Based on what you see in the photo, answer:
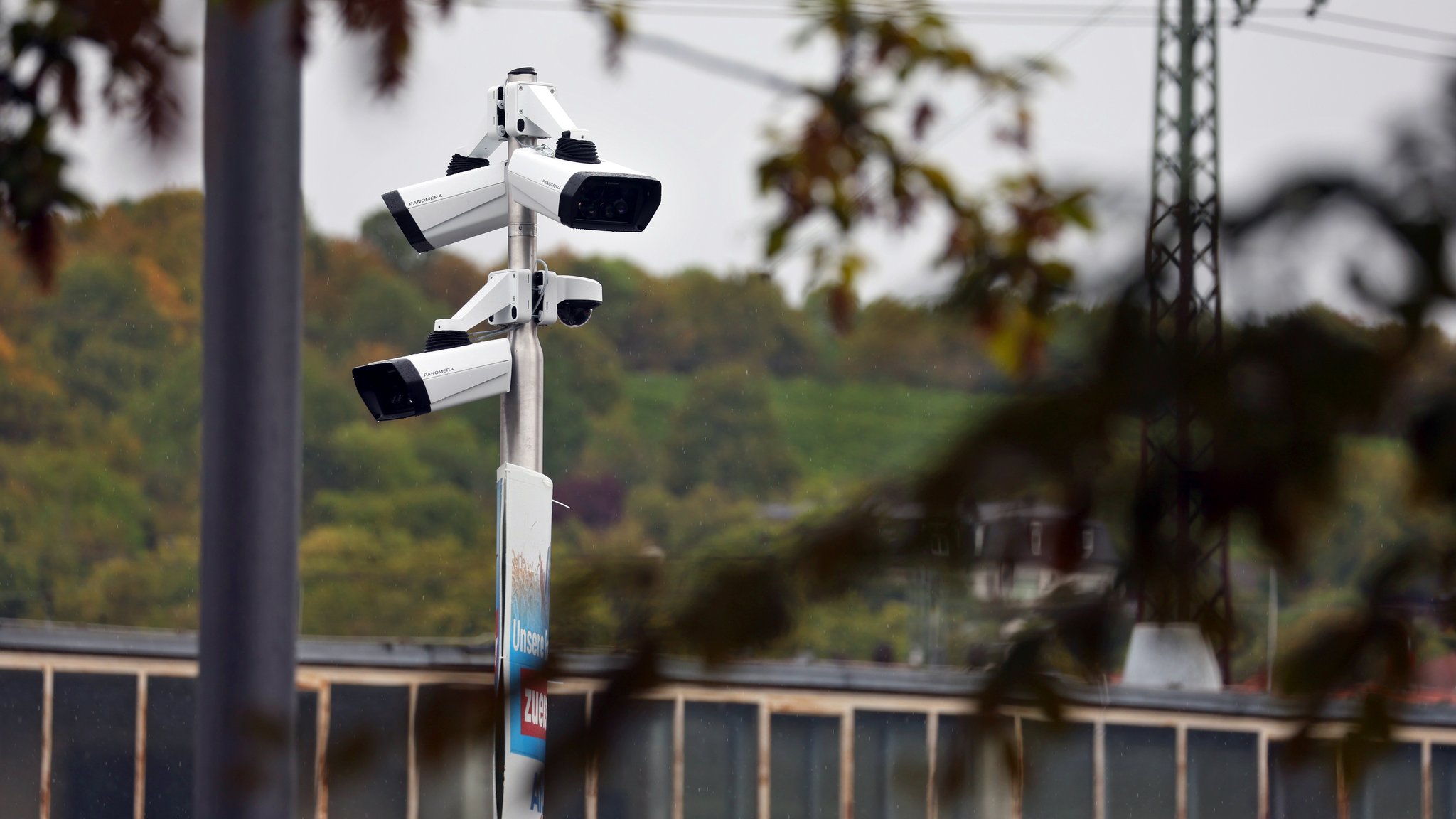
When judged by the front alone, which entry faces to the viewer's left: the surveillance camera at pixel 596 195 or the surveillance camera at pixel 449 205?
the surveillance camera at pixel 449 205

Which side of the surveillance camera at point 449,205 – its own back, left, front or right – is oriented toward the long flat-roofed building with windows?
right

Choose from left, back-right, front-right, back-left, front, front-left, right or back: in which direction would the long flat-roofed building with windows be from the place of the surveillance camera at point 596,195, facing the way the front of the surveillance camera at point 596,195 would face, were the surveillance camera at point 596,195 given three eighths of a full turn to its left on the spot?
front

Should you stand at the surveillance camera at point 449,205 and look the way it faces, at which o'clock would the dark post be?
The dark post is roughly at 9 o'clock from the surveillance camera.

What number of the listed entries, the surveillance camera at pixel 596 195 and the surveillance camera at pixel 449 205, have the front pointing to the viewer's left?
1

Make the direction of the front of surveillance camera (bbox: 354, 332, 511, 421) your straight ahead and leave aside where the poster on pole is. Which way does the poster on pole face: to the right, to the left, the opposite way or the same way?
to the left

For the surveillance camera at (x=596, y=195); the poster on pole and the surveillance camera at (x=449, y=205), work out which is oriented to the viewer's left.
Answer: the surveillance camera at (x=449, y=205)

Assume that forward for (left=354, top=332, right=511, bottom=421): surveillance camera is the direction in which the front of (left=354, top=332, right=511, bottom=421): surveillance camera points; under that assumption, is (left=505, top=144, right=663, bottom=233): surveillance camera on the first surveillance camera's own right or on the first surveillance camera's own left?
on the first surveillance camera's own left

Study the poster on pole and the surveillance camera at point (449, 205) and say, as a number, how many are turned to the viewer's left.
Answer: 1

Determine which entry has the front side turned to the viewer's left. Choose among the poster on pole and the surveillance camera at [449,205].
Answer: the surveillance camera

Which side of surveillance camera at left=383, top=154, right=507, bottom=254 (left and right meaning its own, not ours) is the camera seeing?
left

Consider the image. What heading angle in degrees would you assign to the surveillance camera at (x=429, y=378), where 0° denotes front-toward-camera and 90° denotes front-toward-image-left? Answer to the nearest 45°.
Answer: approximately 45°
